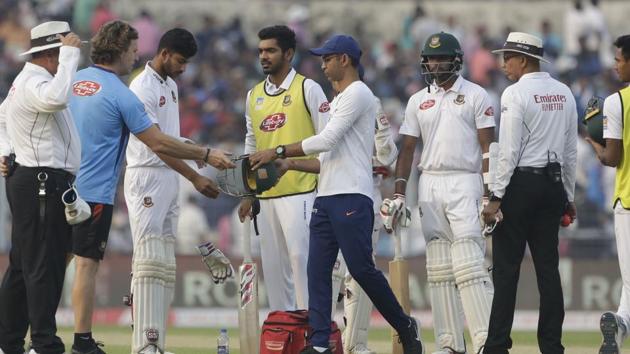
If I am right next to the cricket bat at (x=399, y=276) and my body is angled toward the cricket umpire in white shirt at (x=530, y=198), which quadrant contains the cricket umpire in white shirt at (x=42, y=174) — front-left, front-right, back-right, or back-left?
back-right

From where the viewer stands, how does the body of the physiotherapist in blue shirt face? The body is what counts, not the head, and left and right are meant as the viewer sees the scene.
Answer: facing away from the viewer and to the right of the viewer

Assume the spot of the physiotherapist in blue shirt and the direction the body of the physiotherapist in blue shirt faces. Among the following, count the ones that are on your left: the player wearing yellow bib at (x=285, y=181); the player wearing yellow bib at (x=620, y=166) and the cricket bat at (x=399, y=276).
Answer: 0

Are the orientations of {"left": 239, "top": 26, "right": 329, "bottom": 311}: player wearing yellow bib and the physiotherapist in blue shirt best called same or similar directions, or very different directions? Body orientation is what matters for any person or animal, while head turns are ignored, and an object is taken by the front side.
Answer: very different directions

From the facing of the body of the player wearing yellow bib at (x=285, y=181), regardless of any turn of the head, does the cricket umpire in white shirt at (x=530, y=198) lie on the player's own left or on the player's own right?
on the player's own left

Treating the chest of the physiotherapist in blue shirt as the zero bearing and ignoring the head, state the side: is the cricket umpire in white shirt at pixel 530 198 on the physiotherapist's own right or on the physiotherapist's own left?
on the physiotherapist's own right

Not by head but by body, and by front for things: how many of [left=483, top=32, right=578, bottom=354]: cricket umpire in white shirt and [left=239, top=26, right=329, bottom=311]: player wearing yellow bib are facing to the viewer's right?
0

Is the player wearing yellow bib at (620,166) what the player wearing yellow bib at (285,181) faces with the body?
no

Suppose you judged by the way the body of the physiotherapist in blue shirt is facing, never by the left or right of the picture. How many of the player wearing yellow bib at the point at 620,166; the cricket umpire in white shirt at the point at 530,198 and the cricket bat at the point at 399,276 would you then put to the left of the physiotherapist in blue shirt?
0

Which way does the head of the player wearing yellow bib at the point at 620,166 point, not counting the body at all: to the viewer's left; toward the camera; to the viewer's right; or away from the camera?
to the viewer's left

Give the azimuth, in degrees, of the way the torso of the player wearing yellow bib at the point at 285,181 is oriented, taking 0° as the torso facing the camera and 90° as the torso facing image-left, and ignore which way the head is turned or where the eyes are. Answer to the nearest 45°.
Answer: approximately 45°

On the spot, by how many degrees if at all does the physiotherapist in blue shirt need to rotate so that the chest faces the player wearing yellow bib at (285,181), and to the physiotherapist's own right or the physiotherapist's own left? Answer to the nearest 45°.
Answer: approximately 45° to the physiotherapist's own right
